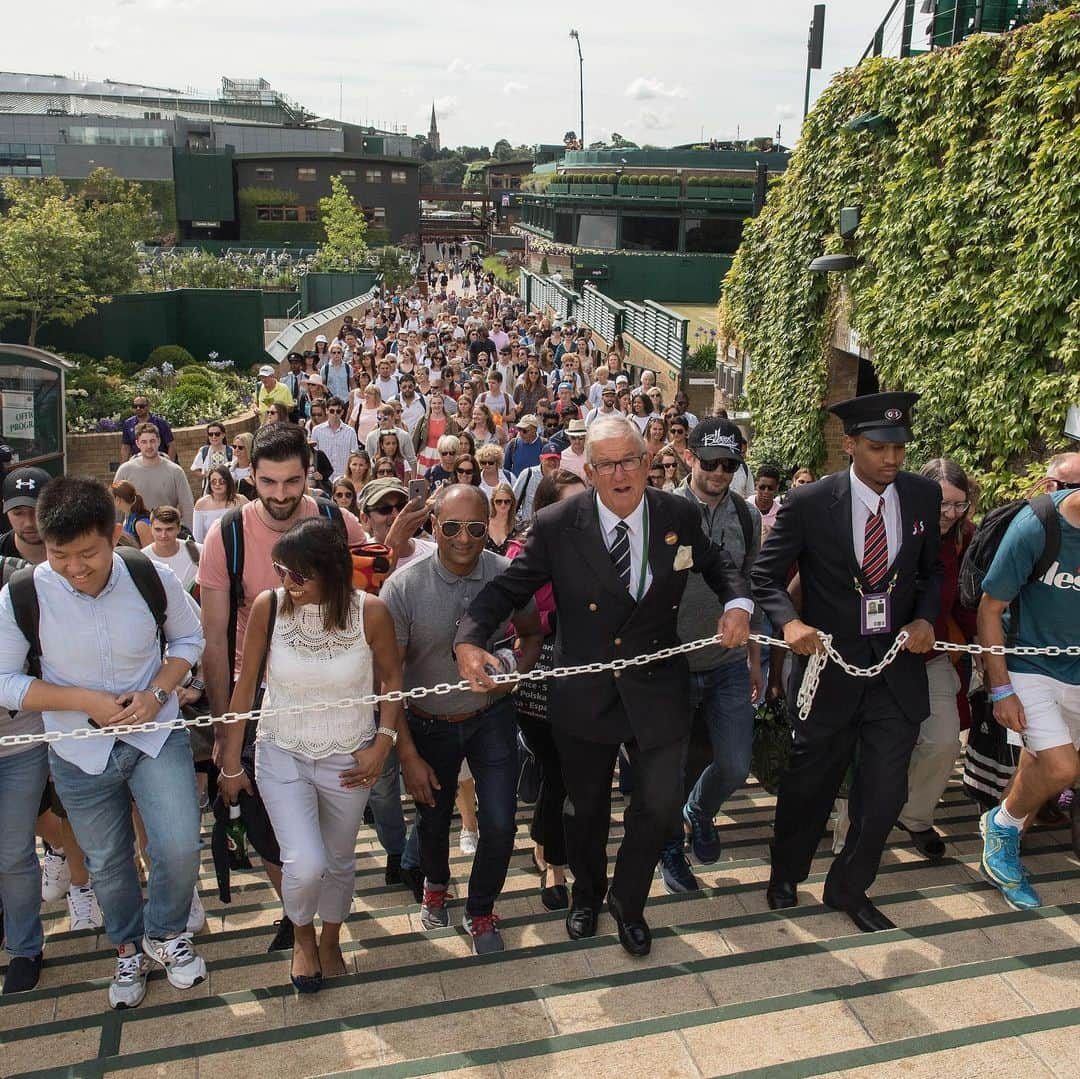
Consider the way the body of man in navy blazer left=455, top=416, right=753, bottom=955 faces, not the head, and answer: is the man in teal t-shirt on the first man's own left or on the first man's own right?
on the first man's own left

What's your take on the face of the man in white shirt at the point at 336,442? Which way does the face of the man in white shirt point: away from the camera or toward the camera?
toward the camera

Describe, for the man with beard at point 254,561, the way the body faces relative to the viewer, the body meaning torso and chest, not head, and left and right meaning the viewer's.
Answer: facing the viewer

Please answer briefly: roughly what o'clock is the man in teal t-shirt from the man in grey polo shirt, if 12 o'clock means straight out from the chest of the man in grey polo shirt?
The man in teal t-shirt is roughly at 9 o'clock from the man in grey polo shirt.

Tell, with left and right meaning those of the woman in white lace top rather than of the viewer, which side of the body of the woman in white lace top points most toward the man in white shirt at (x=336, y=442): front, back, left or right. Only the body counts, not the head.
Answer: back

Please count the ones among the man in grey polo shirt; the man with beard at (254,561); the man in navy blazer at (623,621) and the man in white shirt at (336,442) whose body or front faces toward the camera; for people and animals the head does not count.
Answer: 4

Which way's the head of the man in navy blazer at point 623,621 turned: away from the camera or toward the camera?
toward the camera

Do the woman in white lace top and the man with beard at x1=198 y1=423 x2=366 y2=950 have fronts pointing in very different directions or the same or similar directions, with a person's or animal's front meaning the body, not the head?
same or similar directions

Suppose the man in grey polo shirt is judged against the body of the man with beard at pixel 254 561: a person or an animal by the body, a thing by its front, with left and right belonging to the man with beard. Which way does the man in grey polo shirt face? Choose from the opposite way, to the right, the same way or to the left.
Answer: the same way

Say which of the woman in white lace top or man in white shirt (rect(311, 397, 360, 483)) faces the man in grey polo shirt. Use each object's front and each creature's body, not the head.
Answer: the man in white shirt

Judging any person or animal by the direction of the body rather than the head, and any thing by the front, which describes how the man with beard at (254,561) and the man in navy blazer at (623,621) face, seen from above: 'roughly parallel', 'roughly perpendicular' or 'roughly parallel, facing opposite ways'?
roughly parallel

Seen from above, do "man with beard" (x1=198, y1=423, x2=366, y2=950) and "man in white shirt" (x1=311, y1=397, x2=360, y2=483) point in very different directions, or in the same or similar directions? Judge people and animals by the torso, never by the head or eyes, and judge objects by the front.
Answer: same or similar directions

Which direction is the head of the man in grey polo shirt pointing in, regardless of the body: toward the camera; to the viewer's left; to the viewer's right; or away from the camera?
toward the camera

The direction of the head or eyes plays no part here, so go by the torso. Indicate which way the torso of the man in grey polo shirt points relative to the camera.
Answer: toward the camera

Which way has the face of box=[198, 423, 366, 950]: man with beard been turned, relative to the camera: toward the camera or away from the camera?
toward the camera
